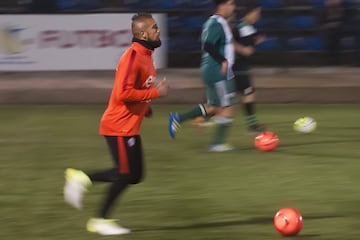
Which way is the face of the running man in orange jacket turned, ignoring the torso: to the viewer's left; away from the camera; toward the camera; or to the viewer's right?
to the viewer's right

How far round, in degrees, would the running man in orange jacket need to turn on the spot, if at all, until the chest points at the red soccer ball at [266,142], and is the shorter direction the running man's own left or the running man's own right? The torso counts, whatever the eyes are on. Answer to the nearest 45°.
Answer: approximately 45° to the running man's own left

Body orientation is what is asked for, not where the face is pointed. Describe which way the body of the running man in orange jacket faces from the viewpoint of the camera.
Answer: to the viewer's right

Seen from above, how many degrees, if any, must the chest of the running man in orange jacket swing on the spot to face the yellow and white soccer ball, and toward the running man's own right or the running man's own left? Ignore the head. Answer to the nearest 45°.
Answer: approximately 45° to the running man's own left

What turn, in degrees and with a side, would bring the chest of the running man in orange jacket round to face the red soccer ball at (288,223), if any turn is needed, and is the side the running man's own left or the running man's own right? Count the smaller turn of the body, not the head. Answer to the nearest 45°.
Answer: approximately 45° to the running man's own right
